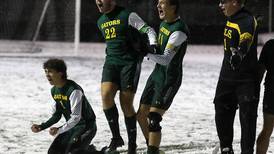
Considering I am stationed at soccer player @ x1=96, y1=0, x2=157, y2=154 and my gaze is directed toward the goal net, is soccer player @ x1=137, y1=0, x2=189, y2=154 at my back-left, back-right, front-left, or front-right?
back-right

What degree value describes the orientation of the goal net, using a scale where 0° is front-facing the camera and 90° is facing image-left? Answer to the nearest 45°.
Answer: approximately 315°

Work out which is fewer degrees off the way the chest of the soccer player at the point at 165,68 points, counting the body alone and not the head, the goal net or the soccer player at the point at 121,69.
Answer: the soccer player

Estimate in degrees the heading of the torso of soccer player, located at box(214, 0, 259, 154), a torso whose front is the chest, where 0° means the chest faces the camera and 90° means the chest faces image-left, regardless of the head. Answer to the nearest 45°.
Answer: approximately 45°

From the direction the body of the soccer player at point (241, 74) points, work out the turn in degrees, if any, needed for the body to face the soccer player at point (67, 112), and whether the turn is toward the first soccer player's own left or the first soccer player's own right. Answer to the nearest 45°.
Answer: approximately 45° to the first soccer player's own right

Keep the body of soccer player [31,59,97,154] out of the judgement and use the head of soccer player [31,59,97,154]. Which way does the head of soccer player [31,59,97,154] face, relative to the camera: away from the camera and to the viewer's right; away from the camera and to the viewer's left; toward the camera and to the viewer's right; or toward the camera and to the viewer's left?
toward the camera and to the viewer's left

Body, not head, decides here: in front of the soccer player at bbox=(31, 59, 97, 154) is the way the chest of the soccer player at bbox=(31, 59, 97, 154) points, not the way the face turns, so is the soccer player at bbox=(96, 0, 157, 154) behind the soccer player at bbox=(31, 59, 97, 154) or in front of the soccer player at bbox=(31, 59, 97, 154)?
behind

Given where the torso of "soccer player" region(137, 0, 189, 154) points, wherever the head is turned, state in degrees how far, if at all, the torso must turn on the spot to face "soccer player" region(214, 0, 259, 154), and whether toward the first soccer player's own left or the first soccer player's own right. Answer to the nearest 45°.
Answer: approximately 90° to the first soccer player's own left
